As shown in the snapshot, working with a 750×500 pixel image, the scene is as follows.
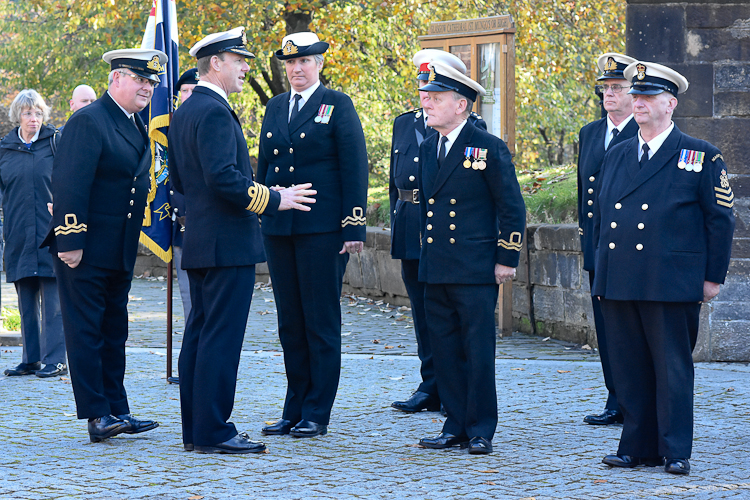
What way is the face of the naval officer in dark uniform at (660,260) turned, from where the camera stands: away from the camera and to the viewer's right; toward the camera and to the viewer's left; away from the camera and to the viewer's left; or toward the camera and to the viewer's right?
toward the camera and to the viewer's left

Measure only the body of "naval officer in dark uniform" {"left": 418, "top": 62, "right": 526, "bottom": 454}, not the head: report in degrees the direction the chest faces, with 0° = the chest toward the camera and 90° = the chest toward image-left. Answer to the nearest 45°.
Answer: approximately 45°

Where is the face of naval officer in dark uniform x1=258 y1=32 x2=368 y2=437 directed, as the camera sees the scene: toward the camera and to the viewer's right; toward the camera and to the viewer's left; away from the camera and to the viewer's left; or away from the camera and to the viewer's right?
toward the camera and to the viewer's left

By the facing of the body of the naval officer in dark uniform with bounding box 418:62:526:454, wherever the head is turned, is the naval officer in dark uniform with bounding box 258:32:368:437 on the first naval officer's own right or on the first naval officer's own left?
on the first naval officer's own right

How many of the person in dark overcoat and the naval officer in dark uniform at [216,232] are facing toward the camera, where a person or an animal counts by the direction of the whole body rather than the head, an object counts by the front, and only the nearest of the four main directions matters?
1

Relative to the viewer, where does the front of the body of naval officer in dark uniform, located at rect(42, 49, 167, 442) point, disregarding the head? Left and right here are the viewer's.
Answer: facing the viewer and to the right of the viewer

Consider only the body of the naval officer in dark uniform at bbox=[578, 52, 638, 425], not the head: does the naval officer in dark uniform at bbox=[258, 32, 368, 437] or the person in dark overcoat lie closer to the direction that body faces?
the naval officer in dark uniform

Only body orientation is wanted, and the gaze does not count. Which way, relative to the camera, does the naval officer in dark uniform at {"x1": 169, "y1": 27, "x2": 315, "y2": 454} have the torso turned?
to the viewer's right

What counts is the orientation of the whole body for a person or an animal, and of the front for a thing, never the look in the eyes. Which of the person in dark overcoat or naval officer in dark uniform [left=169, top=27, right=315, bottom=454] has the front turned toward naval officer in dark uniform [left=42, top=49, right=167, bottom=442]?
the person in dark overcoat

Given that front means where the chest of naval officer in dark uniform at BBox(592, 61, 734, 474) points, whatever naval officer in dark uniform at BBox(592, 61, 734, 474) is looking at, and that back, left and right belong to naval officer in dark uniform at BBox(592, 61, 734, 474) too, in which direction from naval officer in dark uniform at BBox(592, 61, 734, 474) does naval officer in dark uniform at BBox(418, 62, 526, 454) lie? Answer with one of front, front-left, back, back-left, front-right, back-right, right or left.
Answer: front-right

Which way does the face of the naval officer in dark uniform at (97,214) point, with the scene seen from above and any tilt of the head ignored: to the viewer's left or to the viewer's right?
to the viewer's right

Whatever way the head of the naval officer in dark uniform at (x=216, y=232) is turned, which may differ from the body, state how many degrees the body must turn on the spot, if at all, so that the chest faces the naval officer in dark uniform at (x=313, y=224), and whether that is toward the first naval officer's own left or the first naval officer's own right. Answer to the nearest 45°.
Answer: approximately 45° to the first naval officer's own left

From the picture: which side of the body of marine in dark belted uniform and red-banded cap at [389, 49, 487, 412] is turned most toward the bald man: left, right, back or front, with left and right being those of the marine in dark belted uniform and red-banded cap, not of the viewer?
right

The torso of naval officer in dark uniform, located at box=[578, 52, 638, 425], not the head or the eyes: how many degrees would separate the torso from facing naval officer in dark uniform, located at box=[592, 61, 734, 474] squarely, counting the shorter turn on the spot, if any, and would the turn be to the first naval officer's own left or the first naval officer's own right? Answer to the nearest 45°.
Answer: approximately 45° to the first naval officer's own left
